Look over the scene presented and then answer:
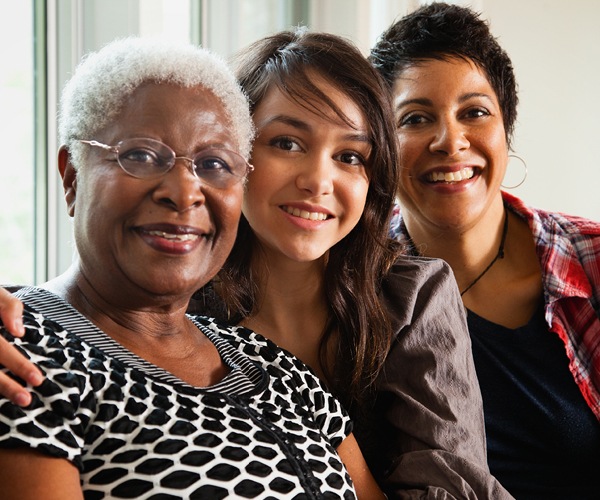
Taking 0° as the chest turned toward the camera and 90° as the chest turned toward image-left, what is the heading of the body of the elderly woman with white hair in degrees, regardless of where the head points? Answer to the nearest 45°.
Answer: approximately 315°

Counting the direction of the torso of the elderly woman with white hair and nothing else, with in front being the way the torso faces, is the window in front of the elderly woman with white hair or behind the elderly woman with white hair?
behind
